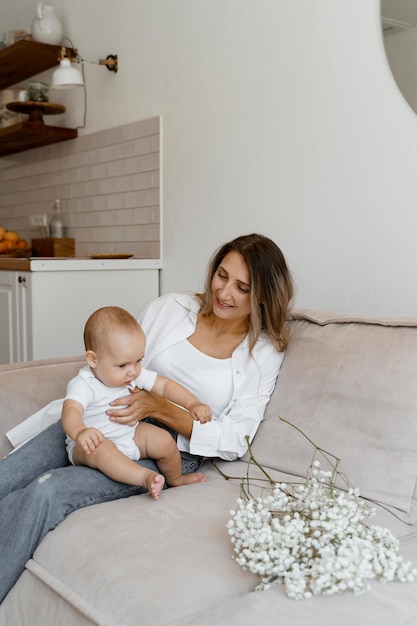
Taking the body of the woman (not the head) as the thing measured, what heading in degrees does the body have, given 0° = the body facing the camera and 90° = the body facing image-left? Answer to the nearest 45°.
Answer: approximately 45°

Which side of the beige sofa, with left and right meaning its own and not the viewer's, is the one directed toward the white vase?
right

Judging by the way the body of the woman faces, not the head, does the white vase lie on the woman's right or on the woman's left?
on the woman's right

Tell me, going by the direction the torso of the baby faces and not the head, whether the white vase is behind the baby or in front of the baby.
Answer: behind
